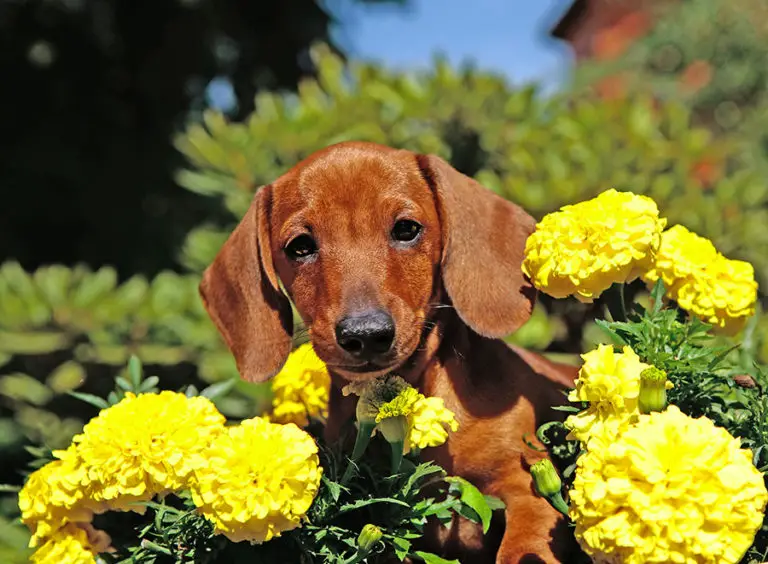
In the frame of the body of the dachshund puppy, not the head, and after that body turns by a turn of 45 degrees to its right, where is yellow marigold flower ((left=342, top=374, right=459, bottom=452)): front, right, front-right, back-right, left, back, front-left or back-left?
left

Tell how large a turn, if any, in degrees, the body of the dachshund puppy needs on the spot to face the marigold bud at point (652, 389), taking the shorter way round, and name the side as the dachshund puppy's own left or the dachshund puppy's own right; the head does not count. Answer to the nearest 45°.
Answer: approximately 90° to the dachshund puppy's own left

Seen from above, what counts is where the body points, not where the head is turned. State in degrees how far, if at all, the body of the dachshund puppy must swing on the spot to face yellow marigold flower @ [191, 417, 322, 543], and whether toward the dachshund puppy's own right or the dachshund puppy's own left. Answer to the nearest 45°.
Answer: approximately 45° to the dachshund puppy's own left

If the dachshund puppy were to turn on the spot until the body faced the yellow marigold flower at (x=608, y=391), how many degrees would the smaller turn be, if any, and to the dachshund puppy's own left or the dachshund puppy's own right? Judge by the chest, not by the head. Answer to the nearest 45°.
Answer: approximately 90° to the dachshund puppy's own left

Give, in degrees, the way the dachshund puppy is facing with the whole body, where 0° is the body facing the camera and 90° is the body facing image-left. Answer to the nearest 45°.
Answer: approximately 45°

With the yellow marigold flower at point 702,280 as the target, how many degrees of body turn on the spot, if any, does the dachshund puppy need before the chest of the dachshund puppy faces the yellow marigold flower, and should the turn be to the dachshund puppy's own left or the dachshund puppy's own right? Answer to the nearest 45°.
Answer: approximately 135° to the dachshund puppy's own left

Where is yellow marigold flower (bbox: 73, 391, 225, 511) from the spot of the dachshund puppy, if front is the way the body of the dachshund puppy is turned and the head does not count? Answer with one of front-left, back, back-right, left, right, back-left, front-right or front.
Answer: front
